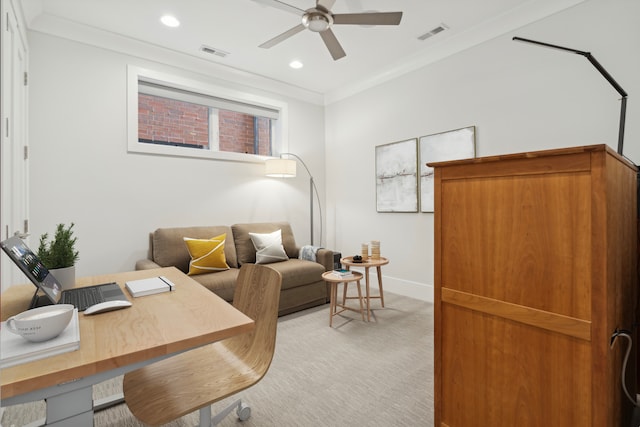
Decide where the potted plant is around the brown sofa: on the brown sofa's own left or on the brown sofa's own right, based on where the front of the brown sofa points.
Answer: on the brown sofa's own right

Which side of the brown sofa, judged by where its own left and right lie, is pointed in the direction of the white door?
right

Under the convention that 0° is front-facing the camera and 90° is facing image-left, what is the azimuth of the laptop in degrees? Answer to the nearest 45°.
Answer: approximately 270°

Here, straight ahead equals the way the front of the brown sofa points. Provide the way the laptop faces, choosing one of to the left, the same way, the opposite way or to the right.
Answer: to the left

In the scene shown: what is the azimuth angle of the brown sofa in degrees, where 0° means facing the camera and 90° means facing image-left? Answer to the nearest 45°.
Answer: approximately 315°

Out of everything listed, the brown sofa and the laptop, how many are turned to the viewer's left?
0

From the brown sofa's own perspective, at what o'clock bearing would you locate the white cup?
The white cup is roughly at 2 o'clock from the brown sofa.

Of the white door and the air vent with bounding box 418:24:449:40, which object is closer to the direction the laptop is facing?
the air vent

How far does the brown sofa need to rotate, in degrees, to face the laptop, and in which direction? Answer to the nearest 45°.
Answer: approximately 45° to its right
